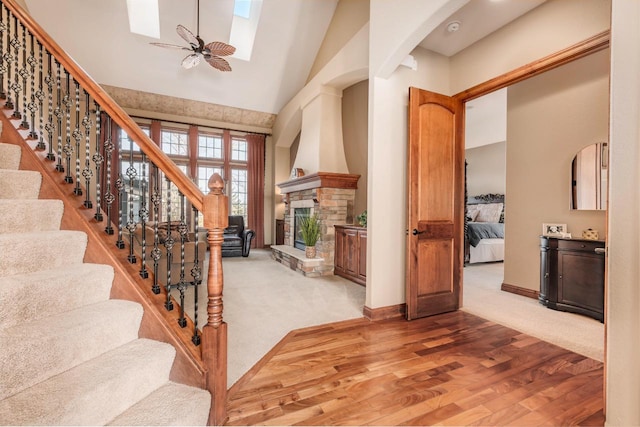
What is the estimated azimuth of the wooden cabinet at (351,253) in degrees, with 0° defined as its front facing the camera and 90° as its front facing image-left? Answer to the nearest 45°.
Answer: approximately 45°

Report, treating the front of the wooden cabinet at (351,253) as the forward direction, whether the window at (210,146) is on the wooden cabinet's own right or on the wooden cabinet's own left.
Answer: on the wooden cabinet's own right

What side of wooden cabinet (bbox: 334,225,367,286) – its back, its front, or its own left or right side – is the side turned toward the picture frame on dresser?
left

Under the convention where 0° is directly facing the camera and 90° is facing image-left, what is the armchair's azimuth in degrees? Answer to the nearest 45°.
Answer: approximately 0°

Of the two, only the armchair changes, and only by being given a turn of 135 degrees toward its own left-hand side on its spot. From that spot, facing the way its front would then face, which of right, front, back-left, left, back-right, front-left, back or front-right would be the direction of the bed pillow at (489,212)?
front-right

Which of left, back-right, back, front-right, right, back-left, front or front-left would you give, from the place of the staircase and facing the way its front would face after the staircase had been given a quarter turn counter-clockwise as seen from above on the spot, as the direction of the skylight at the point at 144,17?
front-left

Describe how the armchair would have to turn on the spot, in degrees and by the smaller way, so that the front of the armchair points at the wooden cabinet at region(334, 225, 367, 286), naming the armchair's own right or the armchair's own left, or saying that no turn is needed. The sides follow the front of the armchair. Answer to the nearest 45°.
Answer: approximately 45° to the armchair's own left
